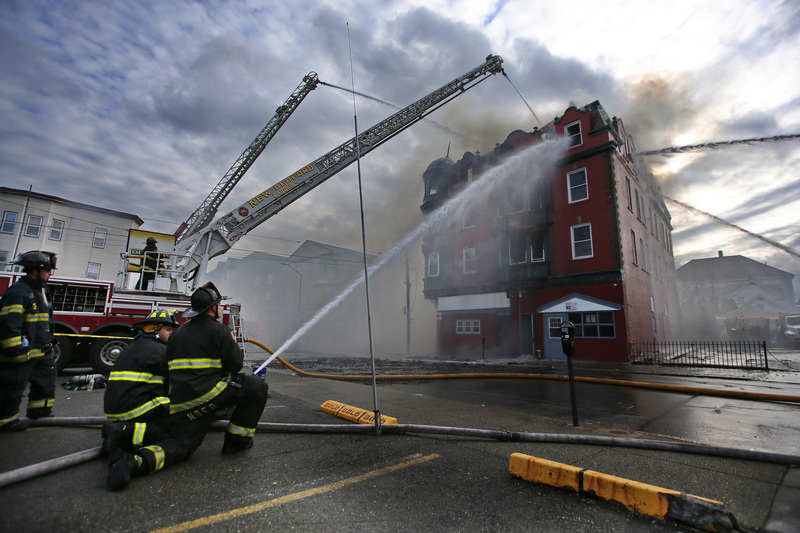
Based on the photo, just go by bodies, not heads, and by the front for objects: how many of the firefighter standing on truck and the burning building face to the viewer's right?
1

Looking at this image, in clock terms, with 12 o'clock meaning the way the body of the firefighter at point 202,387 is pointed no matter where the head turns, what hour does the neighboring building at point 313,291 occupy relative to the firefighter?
The neighboring building is roughly at 11 o'clock from the firefighter.

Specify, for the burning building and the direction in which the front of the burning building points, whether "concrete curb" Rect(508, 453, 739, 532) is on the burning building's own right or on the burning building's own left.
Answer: on the burning building's own left

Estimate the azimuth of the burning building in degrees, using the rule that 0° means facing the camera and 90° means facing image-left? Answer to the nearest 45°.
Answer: approximately 45°

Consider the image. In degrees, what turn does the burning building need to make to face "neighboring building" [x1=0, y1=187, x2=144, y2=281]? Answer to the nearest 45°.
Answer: approximately 45° to its right

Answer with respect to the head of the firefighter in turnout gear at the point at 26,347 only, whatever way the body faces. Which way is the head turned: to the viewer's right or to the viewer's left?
to the viewer's right

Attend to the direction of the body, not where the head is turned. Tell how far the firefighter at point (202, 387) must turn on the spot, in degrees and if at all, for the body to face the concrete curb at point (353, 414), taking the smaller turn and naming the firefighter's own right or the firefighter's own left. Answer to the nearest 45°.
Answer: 0° — they already face it

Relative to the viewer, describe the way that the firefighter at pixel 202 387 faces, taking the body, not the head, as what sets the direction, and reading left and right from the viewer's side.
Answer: facing away from the viewer and to the right of the viewer

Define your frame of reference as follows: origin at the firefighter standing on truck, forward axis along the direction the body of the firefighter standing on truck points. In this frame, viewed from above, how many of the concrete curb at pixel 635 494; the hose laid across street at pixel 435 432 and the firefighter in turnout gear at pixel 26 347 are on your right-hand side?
3

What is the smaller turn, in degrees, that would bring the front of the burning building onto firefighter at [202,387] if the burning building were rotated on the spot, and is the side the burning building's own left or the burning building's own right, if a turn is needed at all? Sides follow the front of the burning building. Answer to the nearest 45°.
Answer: approximately 45° to the burning building's own left

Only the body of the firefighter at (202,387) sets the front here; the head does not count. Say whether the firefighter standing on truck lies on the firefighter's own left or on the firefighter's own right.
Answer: on the firefighter's own left

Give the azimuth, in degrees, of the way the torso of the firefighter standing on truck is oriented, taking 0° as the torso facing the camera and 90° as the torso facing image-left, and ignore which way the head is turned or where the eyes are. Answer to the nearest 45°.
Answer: approximately 270°

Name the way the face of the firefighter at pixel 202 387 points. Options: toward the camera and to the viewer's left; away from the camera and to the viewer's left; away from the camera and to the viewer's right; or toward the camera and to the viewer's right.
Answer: away from the camera and to the viewer's right
